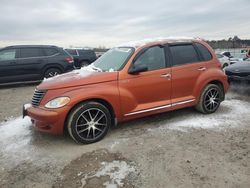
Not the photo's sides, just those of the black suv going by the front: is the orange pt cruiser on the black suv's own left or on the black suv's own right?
on the black suv's own left

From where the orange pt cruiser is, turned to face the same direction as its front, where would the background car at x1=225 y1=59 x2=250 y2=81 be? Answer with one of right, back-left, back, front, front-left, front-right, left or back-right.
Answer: back

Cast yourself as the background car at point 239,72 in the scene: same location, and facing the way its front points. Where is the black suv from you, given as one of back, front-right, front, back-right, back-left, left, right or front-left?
front-right

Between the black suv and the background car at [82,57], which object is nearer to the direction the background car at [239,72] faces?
the black suv

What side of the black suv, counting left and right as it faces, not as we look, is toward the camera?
left

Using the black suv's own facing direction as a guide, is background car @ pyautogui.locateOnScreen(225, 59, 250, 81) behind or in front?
behind

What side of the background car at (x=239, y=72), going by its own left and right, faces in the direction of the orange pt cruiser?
front

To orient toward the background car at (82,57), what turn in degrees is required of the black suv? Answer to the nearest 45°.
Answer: approximately 135° to its right
